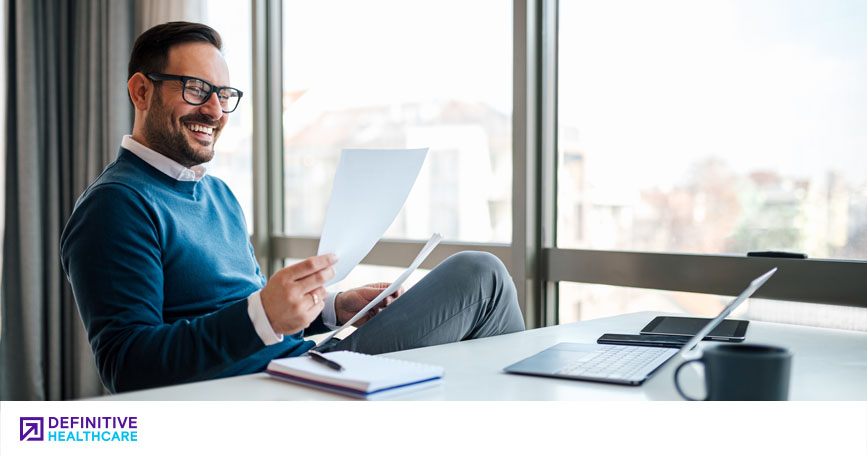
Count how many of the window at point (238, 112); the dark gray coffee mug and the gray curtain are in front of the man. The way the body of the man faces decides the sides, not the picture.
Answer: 1

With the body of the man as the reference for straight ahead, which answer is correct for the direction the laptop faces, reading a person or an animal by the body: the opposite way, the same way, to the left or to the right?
the opposite way

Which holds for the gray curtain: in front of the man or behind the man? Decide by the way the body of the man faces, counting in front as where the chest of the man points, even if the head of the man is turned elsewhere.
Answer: behind

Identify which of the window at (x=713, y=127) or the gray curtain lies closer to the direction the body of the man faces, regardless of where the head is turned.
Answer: the window

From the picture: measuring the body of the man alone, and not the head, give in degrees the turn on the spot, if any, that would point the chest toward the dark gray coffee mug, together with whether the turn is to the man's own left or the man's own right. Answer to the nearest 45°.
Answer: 0° — they already face it

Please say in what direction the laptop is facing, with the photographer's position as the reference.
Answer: facing to the left of the viewer

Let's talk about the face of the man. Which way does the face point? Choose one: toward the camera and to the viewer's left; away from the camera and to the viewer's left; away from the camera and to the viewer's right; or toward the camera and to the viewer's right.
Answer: toward the camera and to the viewer's right

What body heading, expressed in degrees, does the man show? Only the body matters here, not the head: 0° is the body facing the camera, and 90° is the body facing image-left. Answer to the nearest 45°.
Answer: approximately 315°

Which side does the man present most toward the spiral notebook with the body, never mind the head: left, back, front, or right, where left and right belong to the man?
front

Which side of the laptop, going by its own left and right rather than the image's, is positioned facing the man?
front

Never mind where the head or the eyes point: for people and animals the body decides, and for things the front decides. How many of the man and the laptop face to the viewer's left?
1

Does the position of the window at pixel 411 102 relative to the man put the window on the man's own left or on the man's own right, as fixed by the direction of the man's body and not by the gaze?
on the man's own left

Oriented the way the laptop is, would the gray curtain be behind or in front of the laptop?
in front
